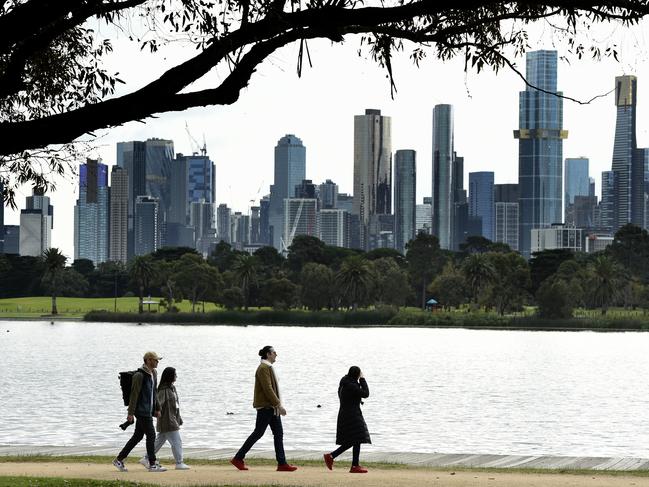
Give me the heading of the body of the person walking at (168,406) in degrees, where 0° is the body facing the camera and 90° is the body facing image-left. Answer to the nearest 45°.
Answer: approximately 270°

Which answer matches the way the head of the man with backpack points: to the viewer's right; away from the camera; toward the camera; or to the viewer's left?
to the viewer's right

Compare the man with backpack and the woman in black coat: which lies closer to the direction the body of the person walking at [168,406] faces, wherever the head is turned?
the woman in black coat

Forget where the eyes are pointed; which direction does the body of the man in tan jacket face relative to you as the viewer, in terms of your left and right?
facing to the right of the viewer

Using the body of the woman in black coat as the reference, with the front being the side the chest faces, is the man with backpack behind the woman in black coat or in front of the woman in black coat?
behind

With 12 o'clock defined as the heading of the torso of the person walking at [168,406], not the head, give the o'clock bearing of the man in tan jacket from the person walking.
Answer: The man in tan jacket is roughly at 1 o'clock from the person walking.

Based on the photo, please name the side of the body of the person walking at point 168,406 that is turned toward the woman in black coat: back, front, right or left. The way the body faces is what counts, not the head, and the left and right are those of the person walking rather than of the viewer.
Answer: front

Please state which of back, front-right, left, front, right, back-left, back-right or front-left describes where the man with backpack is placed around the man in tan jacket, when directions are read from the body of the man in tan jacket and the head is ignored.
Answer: back

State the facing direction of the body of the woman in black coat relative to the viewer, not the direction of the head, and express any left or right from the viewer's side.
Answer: facing to the right of the viewer
